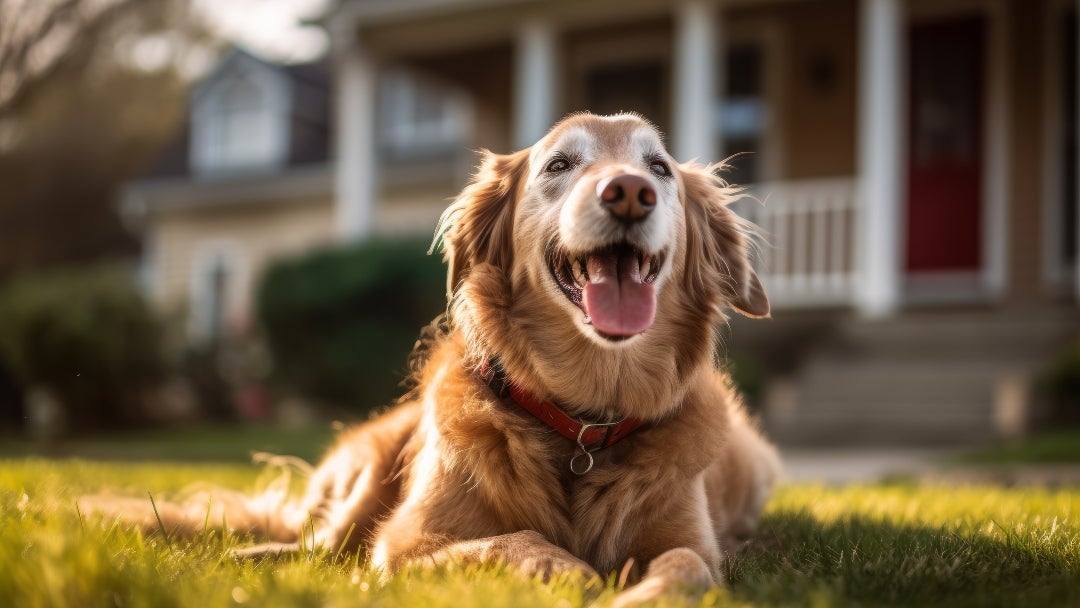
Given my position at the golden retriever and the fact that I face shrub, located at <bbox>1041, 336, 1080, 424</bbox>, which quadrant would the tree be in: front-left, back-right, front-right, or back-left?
front-left

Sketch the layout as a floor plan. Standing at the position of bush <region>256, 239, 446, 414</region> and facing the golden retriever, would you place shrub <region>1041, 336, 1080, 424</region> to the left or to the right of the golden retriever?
left

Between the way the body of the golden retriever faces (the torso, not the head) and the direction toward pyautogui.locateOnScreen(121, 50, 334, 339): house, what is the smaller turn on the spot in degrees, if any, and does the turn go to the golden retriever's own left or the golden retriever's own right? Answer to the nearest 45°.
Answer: approximately 180°

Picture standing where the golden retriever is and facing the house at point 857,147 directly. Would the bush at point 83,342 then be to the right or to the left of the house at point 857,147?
left

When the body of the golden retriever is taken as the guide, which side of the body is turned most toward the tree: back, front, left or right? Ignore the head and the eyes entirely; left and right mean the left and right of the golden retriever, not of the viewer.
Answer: back

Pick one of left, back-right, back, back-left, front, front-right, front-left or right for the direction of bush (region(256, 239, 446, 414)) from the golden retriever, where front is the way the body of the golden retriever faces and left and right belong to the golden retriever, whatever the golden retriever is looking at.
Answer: back

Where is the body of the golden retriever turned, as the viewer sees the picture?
toward the camera

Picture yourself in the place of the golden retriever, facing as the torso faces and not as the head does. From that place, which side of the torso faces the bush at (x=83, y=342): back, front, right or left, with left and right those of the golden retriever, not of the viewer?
back

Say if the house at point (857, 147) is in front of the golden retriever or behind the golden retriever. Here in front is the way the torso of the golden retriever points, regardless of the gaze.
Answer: behind
